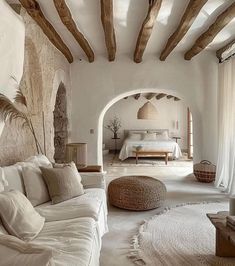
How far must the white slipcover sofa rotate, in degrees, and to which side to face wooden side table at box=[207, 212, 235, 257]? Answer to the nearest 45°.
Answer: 0° — it already faces it

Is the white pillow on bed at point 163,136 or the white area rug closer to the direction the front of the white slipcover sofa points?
the white area rug

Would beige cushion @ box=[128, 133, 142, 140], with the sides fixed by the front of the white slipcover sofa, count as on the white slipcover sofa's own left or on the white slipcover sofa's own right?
on the white slipcover sofa's own left

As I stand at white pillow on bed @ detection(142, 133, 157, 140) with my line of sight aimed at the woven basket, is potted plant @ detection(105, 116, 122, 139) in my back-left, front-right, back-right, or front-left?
back-right

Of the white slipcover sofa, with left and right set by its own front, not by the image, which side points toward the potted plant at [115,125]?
left

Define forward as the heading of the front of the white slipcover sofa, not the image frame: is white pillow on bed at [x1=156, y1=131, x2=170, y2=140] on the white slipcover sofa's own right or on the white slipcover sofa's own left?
on the white slipcover sofa's own left

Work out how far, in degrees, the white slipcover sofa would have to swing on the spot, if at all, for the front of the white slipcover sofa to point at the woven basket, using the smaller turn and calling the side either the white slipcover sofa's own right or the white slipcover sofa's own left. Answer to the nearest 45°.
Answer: approximately 45° to the white slipcover sofa's own left

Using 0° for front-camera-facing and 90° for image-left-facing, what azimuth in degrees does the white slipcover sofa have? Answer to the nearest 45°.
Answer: approximately 270°

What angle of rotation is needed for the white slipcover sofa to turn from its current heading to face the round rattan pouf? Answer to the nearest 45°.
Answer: approximately 45° to its left
